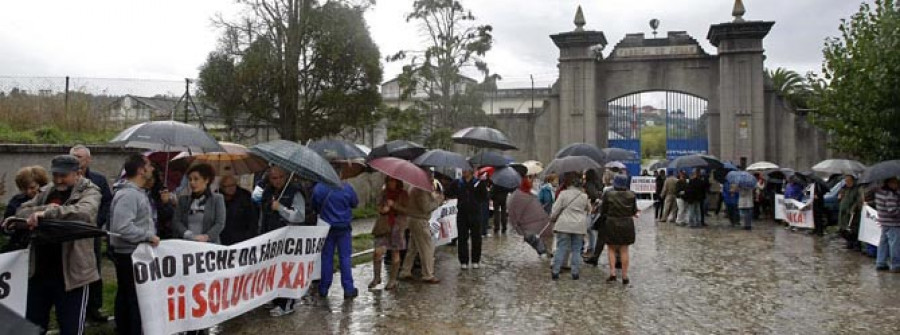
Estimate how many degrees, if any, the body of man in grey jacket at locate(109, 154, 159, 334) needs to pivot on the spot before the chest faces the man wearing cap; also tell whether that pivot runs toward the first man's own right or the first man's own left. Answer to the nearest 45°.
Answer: approximately 180°

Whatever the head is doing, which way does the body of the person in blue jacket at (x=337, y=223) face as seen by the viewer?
away from the camera

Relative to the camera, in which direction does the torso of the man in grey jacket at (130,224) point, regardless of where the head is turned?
to the viewer's right

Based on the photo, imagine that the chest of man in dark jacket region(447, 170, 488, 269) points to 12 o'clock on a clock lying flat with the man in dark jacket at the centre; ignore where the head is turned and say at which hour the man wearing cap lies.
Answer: The man wearing cap is roughly at 1 o'clock from the man in dark jacket.

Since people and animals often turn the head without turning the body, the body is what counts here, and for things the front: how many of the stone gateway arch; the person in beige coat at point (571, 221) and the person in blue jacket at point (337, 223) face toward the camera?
1

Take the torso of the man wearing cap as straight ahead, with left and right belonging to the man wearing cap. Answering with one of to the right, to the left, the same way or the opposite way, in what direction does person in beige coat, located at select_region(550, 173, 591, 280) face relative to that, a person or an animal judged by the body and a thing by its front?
the opposite way

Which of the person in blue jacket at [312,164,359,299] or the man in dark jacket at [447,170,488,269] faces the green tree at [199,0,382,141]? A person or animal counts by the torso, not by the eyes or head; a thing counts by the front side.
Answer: the person in blue jacket

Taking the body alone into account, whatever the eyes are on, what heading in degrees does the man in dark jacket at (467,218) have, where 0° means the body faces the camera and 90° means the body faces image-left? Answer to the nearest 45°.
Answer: approximately 0°

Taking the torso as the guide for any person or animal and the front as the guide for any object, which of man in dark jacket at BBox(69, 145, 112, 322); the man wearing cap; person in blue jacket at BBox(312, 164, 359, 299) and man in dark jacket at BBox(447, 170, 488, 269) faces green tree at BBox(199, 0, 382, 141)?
the person in blue jacket

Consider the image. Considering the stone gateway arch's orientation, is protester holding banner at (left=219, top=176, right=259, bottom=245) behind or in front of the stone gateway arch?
in front

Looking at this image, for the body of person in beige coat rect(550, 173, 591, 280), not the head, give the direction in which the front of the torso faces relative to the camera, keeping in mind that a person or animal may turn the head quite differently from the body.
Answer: away from the camera
